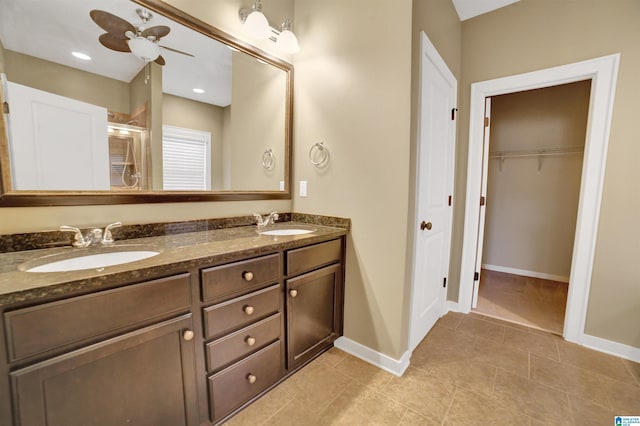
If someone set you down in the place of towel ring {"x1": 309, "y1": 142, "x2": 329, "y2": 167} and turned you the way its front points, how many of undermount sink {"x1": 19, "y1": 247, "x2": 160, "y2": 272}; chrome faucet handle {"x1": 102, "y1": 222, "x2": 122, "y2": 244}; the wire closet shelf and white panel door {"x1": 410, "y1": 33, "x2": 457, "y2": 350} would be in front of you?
2

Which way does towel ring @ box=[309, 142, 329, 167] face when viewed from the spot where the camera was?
facing the viewer and to the left of the viewer

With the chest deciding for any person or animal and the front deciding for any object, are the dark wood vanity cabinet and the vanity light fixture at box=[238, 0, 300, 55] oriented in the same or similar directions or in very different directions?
same or similar directions

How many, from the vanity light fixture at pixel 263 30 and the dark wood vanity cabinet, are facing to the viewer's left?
0

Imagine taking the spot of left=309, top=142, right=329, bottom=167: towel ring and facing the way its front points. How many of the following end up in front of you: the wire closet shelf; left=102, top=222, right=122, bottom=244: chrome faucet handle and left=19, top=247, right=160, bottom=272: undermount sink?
2

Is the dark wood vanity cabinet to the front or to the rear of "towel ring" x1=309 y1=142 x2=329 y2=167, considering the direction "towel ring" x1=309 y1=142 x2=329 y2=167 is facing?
to the front

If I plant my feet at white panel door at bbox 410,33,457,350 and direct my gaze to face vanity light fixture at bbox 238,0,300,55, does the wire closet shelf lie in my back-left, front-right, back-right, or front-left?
back-right

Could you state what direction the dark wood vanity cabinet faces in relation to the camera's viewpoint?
facing the viewer and to the right of the viewer

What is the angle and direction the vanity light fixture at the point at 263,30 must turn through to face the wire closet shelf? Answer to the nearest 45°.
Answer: approximately 45° to its left

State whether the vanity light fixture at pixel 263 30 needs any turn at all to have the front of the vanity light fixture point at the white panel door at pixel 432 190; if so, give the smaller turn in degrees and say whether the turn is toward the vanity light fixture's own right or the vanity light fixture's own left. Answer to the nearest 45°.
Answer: approximately 45° to the vanity light fixture's own left

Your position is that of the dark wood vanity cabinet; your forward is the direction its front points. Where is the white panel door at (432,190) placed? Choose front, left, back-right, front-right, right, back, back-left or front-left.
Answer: front-left

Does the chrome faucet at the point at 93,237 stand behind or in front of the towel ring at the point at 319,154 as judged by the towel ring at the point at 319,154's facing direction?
in front

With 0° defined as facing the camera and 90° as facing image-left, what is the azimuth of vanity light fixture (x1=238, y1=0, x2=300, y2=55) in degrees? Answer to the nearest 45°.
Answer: approximately 315°
